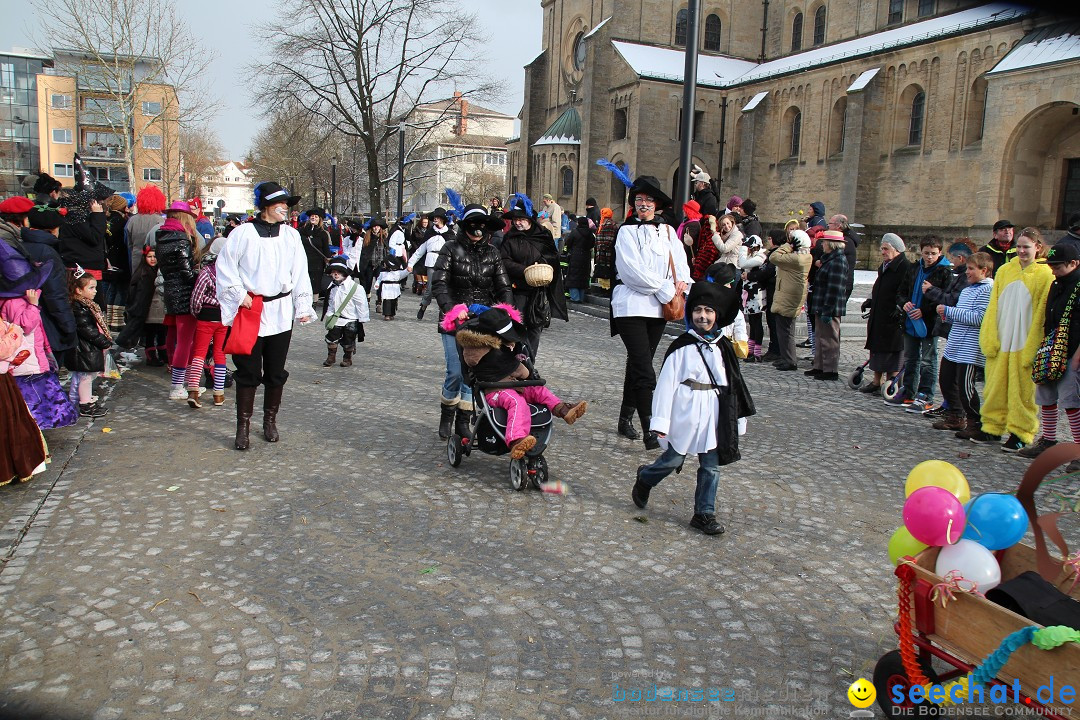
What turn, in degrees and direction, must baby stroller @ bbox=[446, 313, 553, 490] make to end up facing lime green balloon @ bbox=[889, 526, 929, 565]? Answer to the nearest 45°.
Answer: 0° — it already faces it

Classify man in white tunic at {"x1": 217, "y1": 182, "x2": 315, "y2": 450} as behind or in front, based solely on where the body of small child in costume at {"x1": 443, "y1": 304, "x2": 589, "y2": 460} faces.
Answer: behind

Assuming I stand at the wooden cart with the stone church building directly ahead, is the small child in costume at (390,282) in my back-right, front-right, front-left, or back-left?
front-left

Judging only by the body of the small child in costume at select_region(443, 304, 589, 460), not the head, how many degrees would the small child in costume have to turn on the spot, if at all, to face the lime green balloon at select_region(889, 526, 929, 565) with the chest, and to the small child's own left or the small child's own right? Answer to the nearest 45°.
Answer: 0° — they already face it

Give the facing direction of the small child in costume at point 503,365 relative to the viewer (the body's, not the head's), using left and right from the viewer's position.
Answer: facing the viewer and to the right of the viewer

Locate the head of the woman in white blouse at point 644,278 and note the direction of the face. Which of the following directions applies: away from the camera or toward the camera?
toward the camera

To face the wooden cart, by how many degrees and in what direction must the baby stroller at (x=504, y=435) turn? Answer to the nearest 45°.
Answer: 0° — it already faces it

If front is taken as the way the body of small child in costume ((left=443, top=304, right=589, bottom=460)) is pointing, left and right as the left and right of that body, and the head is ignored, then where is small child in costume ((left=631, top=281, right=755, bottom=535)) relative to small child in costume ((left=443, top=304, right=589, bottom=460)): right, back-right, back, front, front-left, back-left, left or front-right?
front

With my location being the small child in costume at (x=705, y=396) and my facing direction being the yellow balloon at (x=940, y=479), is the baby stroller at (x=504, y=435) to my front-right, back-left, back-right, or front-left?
back-right
